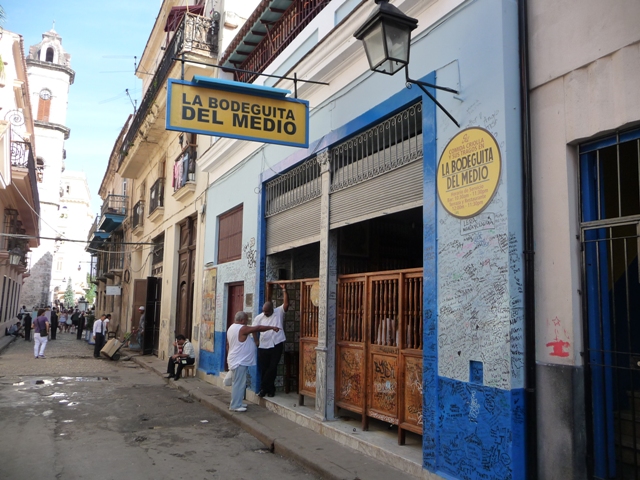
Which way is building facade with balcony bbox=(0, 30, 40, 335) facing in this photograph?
to the viewer's right

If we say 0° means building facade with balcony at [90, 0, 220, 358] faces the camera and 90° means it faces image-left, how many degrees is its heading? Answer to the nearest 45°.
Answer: approximately 90°

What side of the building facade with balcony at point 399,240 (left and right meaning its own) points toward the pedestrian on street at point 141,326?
right

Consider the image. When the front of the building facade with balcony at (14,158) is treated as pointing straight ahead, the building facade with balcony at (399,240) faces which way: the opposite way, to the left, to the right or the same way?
the opposite way

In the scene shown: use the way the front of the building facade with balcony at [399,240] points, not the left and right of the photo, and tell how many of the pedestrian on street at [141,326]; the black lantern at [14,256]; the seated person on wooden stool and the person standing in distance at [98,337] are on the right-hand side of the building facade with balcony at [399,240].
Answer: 4

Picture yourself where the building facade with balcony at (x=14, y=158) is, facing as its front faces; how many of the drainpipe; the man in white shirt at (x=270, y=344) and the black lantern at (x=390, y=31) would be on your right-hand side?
3

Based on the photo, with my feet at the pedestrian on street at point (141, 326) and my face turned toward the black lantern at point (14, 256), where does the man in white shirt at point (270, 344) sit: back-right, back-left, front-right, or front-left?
back-left

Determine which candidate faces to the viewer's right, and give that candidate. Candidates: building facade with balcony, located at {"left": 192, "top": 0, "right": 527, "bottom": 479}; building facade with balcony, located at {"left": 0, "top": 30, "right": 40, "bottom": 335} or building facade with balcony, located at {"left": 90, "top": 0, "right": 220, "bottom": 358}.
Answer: building facade with balcony, located at {"left": 0, "top": 30, "right": 40, "bottom": 335}

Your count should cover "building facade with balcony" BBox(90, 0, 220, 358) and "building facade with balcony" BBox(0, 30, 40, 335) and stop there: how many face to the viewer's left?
1
